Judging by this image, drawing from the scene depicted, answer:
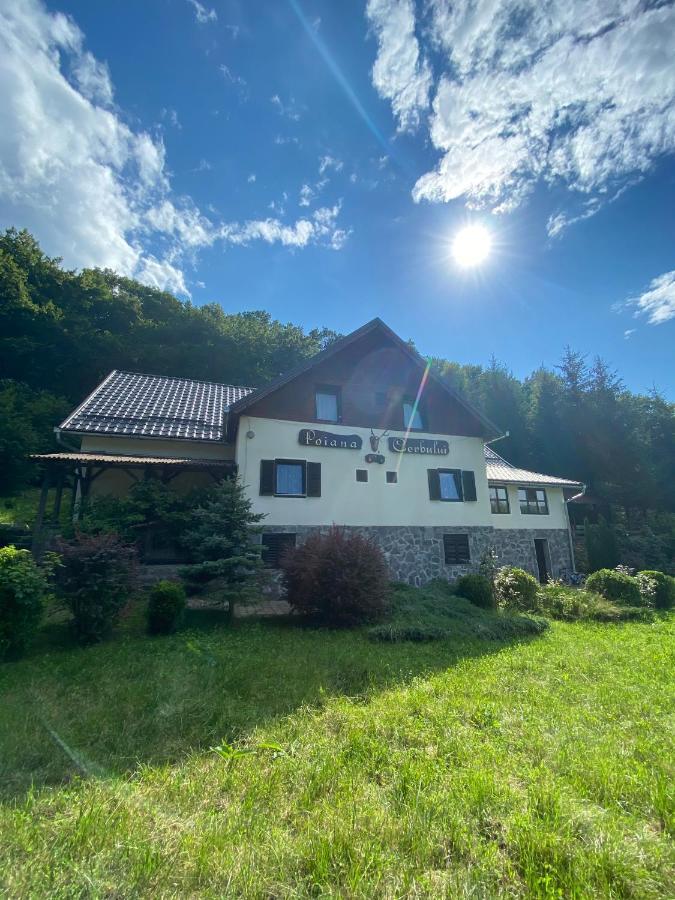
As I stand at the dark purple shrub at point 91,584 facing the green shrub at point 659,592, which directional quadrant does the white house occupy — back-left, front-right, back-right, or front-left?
front-left

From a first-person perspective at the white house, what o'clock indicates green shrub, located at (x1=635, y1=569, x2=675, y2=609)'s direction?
The green shrub is roughly at 9 o'clock from the white house.

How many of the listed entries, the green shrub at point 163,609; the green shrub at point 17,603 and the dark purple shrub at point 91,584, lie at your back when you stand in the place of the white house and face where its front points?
0

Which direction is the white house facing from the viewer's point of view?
toward the camera

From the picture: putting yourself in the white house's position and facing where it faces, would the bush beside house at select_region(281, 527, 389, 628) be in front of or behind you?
in front

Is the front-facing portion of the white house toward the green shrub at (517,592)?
no

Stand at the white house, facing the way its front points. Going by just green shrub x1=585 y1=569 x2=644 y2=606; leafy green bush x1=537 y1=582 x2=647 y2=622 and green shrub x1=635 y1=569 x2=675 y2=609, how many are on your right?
0

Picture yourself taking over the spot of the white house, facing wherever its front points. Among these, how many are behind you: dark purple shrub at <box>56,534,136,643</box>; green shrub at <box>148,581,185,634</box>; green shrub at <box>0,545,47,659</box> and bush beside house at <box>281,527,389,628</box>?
0

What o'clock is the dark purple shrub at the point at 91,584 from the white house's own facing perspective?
The dark purple shrub is roughly at 1 o'clock from the white house.

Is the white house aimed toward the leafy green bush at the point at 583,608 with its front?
no

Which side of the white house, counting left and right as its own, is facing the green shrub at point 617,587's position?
left

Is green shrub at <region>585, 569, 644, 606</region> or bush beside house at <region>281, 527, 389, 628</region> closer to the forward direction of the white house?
the bush beside house
